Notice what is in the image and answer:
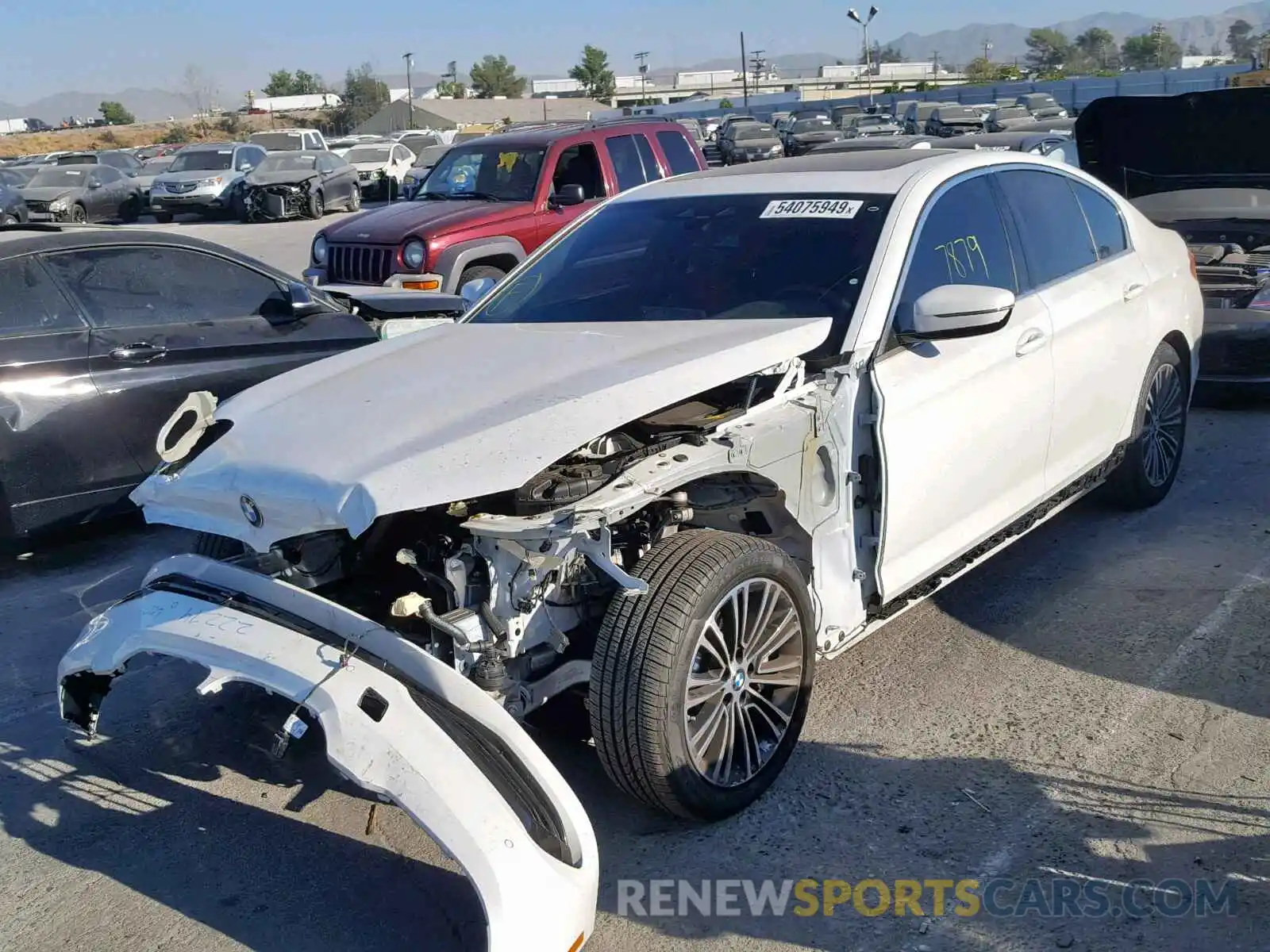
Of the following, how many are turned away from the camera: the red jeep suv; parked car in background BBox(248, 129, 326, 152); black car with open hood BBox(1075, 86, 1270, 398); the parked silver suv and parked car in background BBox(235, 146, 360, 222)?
0

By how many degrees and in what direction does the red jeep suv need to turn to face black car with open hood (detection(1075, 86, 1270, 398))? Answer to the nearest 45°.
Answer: approximately 90° to its left

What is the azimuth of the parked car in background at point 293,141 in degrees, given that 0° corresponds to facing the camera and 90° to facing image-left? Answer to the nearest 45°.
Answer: approximately 45°

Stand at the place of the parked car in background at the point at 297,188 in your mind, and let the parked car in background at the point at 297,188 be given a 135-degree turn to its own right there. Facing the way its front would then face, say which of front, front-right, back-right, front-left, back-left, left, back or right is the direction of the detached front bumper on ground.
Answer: back

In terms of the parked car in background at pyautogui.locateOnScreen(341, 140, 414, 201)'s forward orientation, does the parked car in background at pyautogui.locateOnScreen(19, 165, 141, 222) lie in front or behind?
in front

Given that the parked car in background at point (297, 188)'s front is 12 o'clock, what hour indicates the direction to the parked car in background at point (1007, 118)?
the parked car in background at point (1007, 118) is roughly at 7 o'clock from the parked car in background at point (297, 188).

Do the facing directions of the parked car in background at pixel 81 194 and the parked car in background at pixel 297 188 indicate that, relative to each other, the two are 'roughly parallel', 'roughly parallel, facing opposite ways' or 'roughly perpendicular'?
roughly parallel

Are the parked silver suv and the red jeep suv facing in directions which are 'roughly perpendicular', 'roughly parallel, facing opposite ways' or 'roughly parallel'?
roughly parallel

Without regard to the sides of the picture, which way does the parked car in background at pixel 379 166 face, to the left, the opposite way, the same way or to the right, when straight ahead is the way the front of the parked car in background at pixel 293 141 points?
the same way

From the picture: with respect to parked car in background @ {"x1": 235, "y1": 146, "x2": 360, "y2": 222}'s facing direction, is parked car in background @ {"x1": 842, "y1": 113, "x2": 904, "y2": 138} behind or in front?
behind

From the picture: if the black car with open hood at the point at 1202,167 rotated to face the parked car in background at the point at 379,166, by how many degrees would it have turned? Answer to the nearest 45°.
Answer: approximately 135° to its right

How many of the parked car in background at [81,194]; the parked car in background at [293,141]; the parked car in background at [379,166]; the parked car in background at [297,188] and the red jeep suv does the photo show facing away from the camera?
0

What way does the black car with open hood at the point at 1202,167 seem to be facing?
toward the camera

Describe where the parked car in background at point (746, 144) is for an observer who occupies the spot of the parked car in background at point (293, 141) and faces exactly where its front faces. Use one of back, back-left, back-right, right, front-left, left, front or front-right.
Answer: back-left

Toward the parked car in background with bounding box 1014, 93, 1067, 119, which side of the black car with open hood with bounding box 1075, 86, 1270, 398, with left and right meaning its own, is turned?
back

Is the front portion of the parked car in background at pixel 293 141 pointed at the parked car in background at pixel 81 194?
yes

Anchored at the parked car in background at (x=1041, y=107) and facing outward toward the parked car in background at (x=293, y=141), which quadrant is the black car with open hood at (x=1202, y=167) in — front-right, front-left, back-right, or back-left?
front-left

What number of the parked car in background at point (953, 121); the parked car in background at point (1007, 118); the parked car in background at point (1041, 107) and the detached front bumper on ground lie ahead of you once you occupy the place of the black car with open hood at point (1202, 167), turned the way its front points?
1
